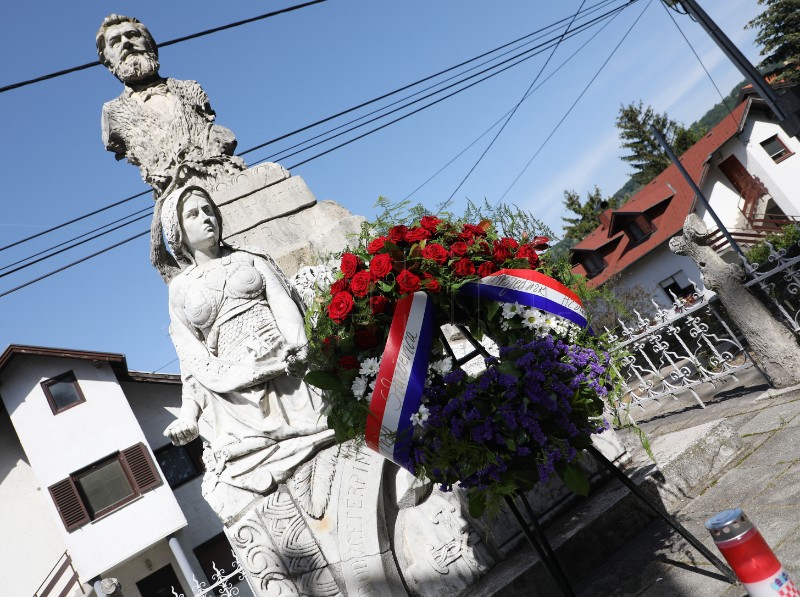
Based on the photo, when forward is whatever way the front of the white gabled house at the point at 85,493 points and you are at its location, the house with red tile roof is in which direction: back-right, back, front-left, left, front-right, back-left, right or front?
left

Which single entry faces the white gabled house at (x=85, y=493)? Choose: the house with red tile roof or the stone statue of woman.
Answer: the house with red tile roof

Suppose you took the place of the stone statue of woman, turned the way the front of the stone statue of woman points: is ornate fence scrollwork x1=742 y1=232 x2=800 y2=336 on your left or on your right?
on your left

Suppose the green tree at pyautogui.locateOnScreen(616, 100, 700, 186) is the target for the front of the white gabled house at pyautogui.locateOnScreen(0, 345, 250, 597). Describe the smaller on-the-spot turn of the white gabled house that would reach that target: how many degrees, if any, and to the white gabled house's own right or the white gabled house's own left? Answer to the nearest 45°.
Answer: approximately 90° to the white gabled house's own left

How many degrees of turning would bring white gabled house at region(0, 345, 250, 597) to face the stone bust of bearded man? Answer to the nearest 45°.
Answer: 0° — it already faces it
